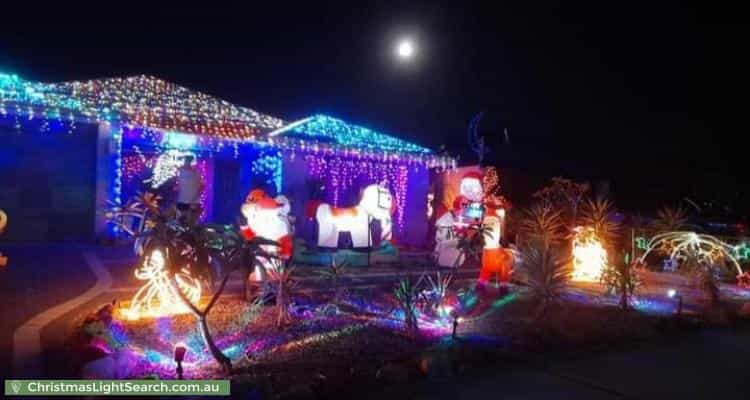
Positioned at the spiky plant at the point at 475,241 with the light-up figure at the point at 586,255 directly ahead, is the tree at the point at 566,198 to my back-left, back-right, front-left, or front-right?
front-left

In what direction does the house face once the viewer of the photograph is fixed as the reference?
facing the viewer and to the right of the viewer

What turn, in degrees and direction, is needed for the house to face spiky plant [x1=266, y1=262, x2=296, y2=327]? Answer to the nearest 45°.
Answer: approximately 45° to its right

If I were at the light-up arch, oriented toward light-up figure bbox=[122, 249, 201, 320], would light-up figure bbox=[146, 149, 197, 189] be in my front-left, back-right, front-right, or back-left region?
front-right

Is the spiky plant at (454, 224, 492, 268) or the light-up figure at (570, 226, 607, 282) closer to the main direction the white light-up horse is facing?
the light-up figure

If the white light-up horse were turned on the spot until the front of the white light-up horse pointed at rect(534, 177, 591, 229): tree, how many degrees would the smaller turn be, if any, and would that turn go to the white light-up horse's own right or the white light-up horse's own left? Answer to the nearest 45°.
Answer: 0° — it already faces it

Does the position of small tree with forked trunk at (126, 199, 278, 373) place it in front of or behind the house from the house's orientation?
in front

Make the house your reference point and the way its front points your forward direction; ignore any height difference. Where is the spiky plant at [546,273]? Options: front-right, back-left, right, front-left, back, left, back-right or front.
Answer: front

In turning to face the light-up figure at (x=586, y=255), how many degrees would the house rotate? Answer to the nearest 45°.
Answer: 0° — it already faces it

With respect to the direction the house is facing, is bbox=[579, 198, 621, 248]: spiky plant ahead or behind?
ahead

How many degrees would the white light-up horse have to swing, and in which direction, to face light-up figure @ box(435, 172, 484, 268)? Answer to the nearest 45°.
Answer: approximately 45° to its right

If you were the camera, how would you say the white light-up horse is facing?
facing to the right of the viewer
